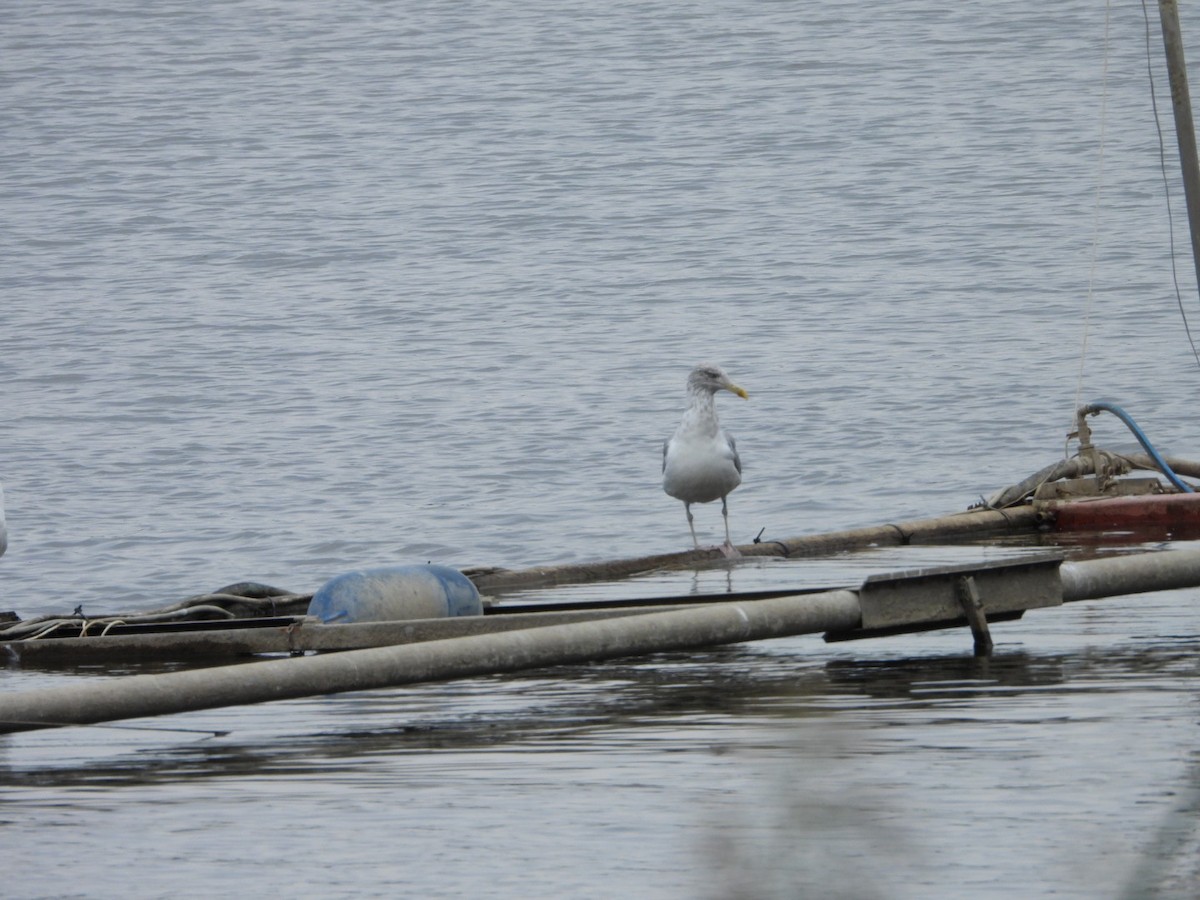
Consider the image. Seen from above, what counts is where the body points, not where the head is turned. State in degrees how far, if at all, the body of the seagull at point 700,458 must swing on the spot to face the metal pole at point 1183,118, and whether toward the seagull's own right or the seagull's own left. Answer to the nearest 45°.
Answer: approximately 135° to the seagull's own left

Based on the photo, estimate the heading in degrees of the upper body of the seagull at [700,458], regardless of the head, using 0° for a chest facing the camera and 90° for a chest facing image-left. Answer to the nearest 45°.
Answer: approximately 0°
